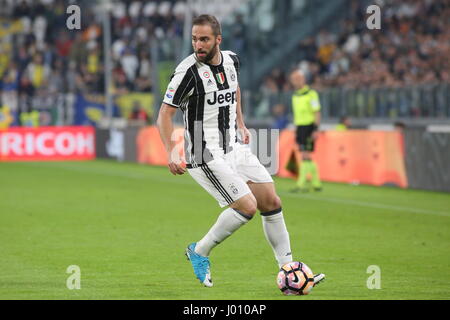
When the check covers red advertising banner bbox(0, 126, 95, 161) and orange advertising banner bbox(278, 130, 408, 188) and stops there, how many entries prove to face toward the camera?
2

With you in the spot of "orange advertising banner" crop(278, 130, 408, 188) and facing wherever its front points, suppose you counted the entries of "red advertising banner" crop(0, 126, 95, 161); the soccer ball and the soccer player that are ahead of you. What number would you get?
2

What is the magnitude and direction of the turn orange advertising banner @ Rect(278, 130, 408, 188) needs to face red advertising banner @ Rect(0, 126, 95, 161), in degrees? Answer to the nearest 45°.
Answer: approximately 135° to its right

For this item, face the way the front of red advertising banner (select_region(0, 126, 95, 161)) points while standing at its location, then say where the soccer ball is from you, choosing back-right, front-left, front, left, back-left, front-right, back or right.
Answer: front

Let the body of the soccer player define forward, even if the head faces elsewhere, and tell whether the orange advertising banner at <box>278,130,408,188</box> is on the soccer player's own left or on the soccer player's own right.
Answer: on the soccer player's own left

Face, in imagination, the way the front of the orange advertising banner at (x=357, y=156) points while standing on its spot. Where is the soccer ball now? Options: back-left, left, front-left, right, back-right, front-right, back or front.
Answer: front

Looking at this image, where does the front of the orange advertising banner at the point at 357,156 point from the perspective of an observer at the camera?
facing the viewer

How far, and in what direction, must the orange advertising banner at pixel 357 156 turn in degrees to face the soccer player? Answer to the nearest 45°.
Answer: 0° — it already faces them

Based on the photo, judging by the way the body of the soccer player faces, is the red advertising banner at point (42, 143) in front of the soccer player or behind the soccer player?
behind
